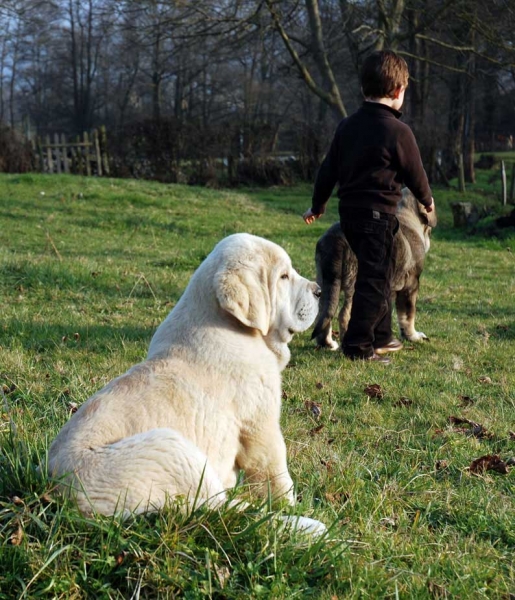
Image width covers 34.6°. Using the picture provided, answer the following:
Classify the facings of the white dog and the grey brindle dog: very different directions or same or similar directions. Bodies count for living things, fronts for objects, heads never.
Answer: same or similar directions

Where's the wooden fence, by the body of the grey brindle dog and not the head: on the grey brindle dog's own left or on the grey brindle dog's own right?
on the grey brindle dog's own left

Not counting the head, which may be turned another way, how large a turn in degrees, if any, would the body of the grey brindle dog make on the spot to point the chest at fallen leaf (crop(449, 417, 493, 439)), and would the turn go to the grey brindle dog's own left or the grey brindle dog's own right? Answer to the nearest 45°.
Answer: approximately 90° to the grey brindle dog's own right

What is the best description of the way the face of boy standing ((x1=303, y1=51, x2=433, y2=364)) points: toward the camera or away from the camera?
away from the camera

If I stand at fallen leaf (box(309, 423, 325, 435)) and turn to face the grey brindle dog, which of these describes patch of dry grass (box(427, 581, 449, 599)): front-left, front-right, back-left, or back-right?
back-right

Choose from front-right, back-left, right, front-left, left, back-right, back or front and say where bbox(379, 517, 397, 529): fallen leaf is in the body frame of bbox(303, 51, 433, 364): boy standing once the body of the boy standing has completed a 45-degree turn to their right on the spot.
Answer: right

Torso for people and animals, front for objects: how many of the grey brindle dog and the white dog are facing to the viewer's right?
2

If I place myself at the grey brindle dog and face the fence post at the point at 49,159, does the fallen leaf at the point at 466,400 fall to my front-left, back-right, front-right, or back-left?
back-left

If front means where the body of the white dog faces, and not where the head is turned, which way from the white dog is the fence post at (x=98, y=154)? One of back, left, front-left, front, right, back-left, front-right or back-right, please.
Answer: left

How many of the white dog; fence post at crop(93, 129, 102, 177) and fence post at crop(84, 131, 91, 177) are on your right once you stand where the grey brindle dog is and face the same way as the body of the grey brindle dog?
1

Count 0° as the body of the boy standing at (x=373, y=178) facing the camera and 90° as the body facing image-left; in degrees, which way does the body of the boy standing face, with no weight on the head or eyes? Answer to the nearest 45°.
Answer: approximately 225°

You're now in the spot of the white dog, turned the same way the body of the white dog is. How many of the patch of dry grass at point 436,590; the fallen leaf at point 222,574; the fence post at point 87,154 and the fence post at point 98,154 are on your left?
2

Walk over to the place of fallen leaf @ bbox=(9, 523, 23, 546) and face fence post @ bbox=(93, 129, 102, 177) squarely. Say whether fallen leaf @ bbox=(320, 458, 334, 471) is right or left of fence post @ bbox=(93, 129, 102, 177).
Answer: right

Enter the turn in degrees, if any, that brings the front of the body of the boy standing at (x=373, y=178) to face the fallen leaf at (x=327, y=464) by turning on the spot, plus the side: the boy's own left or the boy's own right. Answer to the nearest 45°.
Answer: approximately 135° to the boy's own right

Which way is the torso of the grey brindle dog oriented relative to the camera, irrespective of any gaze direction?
to the viewer's right

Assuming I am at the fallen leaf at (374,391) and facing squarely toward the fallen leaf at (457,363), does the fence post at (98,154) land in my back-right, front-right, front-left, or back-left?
front-left

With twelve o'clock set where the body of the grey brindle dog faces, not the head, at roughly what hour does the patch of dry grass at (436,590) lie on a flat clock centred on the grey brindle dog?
The patch of dry grass is roughly at 3 o'clock from the grey brindle dog.
